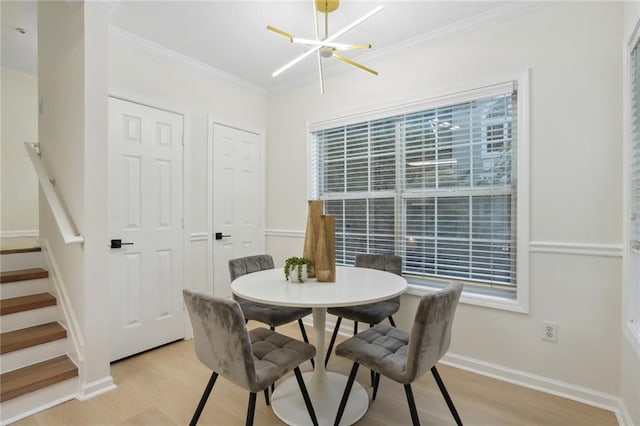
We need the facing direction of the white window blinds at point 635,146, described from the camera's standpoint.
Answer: facing to the left of the viewer

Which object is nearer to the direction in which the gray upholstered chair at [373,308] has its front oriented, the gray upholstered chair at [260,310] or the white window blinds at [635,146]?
the gray upholstered chair

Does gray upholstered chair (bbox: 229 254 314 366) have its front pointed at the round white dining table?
yes

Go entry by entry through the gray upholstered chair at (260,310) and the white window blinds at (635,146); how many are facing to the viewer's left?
1

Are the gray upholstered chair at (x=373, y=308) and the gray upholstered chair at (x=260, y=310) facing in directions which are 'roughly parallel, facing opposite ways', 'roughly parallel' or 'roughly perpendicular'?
roughly perpendicular

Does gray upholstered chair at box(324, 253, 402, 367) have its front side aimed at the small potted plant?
yes

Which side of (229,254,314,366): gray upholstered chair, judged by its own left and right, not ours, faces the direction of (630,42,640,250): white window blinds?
front

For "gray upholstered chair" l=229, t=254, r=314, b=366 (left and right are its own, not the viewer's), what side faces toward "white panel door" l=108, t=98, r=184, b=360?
back

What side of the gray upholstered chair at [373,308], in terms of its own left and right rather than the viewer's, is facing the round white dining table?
front

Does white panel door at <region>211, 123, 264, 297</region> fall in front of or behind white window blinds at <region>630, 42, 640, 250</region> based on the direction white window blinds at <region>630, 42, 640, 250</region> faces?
in front

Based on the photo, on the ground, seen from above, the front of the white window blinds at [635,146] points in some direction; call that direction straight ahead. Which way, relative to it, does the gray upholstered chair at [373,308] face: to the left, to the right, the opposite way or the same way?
to the left

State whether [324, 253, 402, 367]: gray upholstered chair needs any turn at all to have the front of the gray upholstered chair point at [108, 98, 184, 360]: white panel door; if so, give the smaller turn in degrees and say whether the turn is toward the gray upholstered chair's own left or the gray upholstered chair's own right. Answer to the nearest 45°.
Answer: approximately 45° to the gray upholstered chair's own right

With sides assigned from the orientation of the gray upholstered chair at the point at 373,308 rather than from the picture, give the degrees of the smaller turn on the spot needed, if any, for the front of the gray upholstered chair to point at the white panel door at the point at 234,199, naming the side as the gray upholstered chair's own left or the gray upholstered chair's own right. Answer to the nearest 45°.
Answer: approximately 90° to the gray upholstered chair's own right
